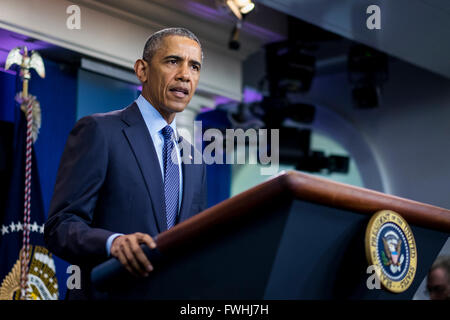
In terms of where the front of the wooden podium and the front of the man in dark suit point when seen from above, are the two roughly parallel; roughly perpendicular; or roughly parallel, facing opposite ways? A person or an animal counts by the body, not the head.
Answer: roughly parallel

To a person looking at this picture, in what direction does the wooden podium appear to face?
facing the viewer and to the right of the viewer

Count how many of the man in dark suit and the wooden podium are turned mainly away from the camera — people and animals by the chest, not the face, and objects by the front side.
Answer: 0

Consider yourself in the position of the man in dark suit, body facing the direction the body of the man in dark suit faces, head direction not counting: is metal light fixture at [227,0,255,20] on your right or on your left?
on your left

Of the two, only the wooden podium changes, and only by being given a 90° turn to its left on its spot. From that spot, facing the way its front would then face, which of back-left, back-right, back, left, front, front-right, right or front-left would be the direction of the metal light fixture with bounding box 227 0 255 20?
front-left

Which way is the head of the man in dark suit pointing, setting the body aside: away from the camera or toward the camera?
toward the camera

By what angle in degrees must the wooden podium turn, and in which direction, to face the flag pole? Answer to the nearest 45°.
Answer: approximately 180°
